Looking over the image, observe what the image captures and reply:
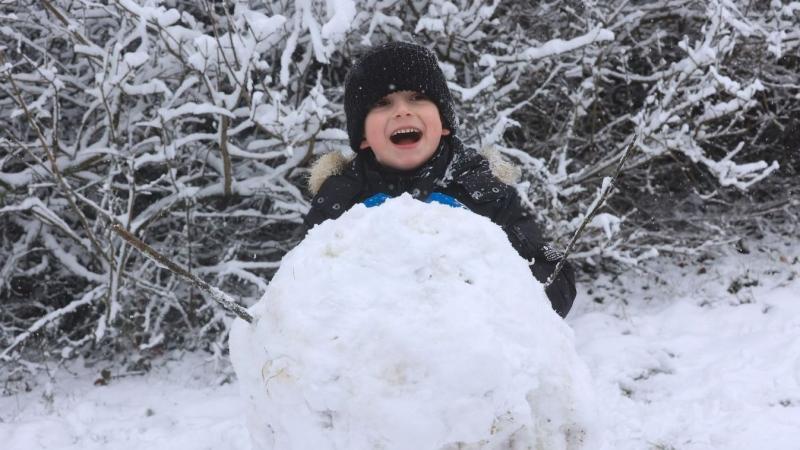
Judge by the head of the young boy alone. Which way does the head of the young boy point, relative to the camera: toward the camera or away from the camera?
toward the camera

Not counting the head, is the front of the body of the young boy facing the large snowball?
yes

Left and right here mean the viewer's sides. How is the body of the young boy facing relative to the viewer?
facing the viewer
